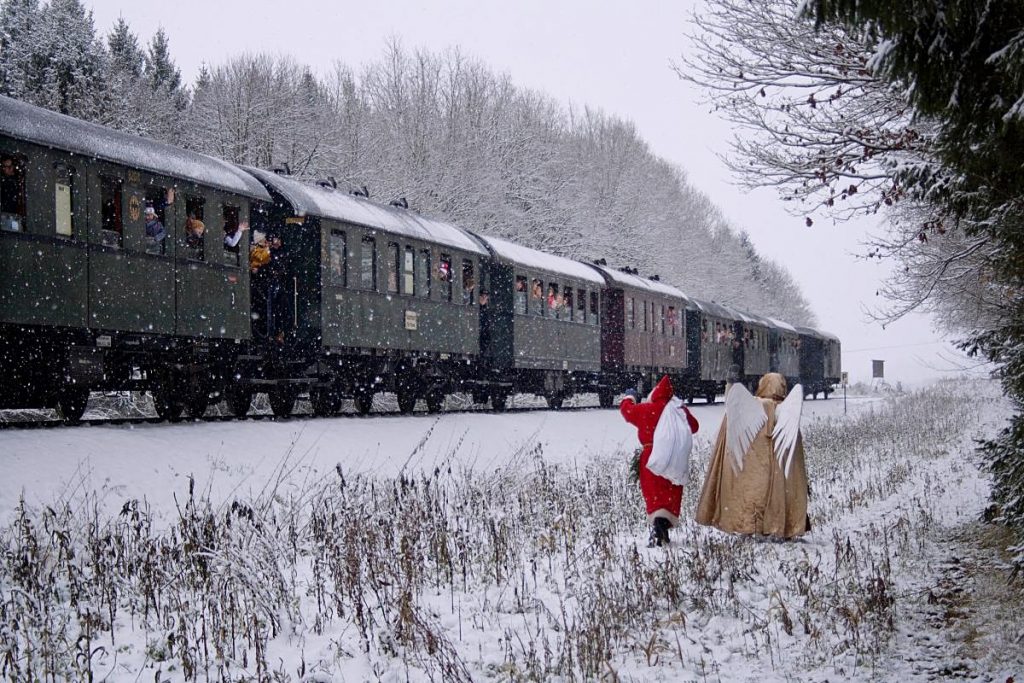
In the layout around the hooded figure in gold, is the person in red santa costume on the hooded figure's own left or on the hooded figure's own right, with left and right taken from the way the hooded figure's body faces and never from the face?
on the hooded figure's own left

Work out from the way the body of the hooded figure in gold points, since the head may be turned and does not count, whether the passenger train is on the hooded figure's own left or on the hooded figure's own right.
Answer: on the hooded figure's own left

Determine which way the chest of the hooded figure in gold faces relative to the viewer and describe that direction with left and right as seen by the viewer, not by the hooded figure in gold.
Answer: facing away from the viewer

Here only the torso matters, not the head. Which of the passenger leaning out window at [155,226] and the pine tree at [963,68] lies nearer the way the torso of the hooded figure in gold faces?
the passenger leaning out window
